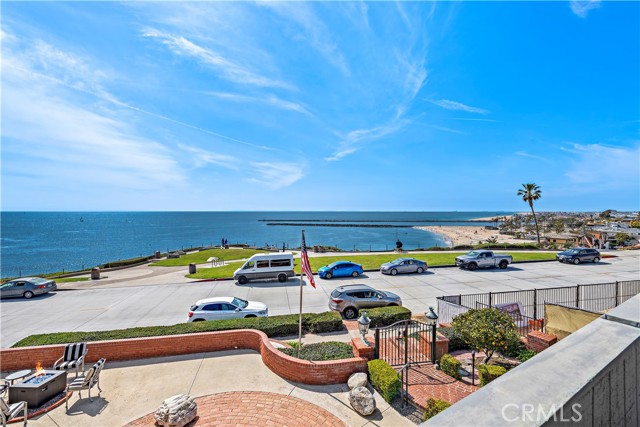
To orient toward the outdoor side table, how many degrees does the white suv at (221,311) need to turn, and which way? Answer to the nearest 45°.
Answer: approximately 135° to its right

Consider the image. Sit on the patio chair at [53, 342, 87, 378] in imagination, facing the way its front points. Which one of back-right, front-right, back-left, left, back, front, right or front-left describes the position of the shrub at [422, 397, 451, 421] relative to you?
left

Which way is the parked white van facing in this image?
to the viewer's left

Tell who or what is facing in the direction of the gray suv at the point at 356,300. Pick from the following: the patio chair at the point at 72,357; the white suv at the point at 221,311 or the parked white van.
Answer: the white suv

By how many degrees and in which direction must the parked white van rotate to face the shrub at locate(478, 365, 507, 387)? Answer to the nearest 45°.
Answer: approximately 90° to its left

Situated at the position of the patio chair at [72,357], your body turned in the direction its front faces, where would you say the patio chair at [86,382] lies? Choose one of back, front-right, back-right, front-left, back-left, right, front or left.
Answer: front-left

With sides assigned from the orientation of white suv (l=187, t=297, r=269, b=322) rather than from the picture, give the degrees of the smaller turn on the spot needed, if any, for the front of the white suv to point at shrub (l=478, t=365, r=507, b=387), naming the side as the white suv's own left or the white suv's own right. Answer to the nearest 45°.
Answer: approximately 45° to the white suv's own right

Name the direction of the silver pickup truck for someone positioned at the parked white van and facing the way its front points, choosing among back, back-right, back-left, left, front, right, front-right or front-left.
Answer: back

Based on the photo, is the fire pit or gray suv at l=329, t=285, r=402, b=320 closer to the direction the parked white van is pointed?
the fire pit

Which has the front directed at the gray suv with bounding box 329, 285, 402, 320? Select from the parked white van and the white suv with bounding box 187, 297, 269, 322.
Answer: the white suv

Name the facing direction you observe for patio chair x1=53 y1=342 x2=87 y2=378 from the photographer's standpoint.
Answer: facing the viewer and to the left of the viewer

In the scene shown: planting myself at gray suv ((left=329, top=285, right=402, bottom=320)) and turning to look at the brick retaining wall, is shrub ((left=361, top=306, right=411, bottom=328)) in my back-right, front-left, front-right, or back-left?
front-left

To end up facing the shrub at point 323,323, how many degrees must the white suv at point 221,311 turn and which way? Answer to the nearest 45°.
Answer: approximately 45° to its right

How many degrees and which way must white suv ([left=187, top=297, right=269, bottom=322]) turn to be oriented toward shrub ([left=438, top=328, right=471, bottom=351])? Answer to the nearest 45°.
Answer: approximately 45° to its right

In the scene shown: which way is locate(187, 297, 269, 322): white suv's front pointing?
to the viewer's right

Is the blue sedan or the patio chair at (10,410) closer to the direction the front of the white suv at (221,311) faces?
the blue sedan

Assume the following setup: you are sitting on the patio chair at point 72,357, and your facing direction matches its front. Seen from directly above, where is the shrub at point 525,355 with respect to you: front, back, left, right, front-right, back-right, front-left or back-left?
left
